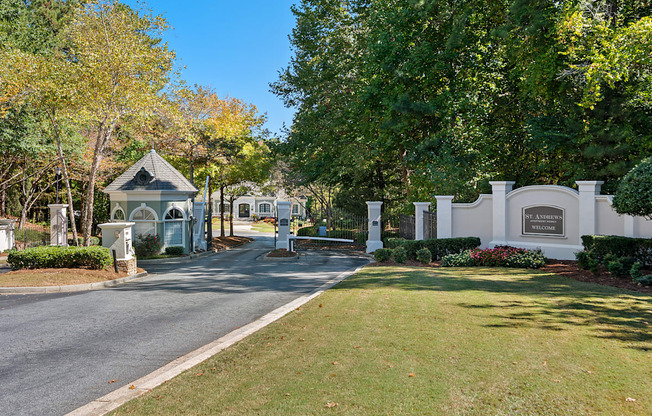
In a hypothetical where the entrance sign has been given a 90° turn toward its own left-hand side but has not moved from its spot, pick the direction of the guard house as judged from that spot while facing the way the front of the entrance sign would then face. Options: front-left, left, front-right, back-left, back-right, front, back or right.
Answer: back

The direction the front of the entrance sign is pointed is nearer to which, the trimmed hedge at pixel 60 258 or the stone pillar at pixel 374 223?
the trimmed hedge

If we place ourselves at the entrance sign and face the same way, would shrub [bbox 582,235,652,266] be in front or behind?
in front

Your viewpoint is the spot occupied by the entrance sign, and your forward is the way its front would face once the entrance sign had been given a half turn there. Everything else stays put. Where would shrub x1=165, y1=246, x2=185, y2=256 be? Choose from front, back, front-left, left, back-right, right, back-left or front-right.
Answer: left

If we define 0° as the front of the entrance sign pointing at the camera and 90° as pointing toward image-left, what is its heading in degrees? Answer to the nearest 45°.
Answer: approximately 0°

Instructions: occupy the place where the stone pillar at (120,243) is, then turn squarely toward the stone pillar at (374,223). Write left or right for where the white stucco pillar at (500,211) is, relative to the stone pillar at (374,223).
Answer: right

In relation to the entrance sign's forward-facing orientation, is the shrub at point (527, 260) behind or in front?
in front

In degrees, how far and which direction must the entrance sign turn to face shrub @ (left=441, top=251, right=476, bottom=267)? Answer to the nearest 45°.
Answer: approximately 45° to its right

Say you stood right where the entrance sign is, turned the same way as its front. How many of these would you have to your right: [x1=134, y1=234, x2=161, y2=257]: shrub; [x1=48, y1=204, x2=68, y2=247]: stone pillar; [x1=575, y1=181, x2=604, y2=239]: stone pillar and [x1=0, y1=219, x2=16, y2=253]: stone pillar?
3

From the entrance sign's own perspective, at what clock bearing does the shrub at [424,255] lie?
The shrub is roughly at 2 o'clock from the entrance sign.

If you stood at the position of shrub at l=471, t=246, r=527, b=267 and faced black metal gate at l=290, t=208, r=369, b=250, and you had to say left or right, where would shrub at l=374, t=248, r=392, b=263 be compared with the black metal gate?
left

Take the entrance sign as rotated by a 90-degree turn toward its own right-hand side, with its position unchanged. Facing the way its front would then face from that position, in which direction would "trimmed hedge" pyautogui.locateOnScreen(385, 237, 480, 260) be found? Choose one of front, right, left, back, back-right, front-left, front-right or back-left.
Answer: front
